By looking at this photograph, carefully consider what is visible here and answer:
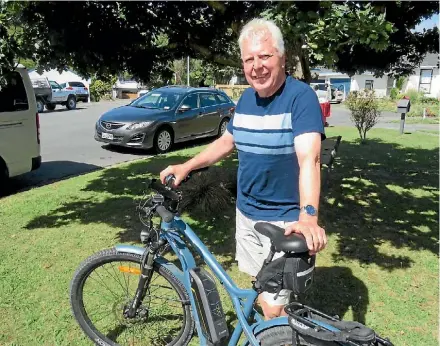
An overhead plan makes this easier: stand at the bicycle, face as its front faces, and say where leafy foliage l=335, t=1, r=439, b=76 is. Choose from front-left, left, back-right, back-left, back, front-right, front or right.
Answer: right

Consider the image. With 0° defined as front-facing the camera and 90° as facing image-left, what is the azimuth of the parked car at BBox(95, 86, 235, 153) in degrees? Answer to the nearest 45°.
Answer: approximately 45°

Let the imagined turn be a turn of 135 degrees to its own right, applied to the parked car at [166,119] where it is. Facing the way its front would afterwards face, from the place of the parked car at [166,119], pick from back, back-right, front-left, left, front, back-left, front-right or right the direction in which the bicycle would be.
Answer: back

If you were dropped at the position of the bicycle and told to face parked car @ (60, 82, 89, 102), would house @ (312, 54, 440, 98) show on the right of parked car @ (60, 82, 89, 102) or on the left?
right

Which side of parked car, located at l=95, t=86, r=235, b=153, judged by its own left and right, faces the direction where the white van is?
front

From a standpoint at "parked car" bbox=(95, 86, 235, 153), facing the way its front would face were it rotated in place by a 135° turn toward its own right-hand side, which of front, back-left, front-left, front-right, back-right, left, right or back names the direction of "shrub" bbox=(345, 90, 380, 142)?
right

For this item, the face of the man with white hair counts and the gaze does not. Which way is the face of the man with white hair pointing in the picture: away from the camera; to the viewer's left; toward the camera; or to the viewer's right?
toward the camera

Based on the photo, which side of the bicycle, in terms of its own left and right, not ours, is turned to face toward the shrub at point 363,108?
right

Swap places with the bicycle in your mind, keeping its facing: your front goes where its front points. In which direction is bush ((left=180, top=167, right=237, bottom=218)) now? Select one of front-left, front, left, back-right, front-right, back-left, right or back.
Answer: front-right

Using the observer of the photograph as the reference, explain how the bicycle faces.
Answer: facing away from the viewer and to the left of the viewer
